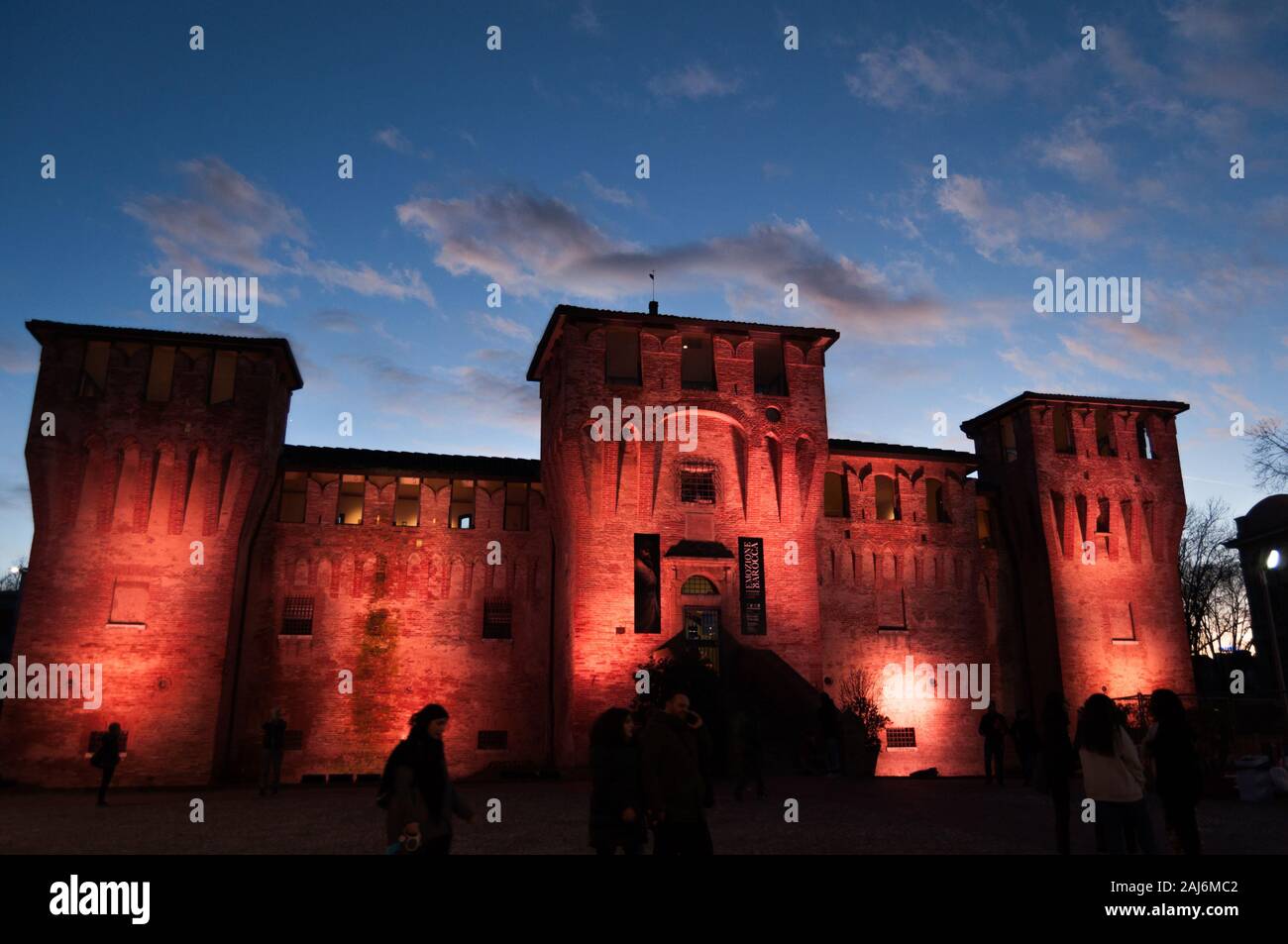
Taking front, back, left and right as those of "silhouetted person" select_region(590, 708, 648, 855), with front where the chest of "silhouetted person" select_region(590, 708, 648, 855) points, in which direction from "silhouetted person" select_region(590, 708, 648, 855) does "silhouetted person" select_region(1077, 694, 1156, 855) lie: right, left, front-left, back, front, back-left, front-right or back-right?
front-left

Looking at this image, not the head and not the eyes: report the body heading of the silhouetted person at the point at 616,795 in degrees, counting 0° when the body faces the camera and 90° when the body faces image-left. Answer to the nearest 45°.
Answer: approximately 315°

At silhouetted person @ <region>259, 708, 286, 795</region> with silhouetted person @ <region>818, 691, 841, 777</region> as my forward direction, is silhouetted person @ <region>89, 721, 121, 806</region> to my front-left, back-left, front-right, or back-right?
back-right

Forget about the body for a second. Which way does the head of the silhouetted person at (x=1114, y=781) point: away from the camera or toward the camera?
away from the camera

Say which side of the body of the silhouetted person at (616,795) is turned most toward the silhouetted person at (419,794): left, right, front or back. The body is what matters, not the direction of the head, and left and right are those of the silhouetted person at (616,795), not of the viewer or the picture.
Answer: right

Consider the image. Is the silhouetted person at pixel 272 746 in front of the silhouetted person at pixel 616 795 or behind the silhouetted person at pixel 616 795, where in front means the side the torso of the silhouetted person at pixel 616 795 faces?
behind

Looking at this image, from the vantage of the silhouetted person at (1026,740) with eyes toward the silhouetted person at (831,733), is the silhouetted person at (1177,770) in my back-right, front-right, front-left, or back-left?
back-left

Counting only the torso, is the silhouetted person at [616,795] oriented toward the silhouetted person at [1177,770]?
no

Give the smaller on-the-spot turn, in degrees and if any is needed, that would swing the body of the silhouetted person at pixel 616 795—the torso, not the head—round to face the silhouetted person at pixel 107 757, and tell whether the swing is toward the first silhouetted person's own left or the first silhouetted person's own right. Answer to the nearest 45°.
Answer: approximately 180°

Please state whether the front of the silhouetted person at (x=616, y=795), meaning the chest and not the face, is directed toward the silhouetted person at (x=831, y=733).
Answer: no

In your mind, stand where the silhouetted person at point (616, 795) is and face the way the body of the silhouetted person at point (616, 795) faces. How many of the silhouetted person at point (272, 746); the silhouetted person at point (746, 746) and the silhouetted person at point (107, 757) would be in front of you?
0

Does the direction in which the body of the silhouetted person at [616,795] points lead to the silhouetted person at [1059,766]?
no

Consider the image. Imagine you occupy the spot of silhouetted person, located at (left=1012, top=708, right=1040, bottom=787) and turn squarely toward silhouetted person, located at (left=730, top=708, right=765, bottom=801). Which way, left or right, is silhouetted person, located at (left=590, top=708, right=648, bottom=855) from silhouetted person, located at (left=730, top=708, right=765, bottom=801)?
left

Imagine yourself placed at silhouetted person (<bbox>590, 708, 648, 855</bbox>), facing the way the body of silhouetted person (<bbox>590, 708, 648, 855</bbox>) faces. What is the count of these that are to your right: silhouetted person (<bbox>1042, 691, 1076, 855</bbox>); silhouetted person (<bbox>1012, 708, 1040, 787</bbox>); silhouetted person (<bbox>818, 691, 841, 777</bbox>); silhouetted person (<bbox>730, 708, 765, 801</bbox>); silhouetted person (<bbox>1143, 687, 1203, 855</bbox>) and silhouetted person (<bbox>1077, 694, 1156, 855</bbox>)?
0

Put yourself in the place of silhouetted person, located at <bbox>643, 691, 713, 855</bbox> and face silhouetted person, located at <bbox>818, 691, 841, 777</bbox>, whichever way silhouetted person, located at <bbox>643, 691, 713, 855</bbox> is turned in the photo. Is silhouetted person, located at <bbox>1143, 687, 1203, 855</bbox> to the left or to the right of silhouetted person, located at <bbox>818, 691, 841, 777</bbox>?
right
